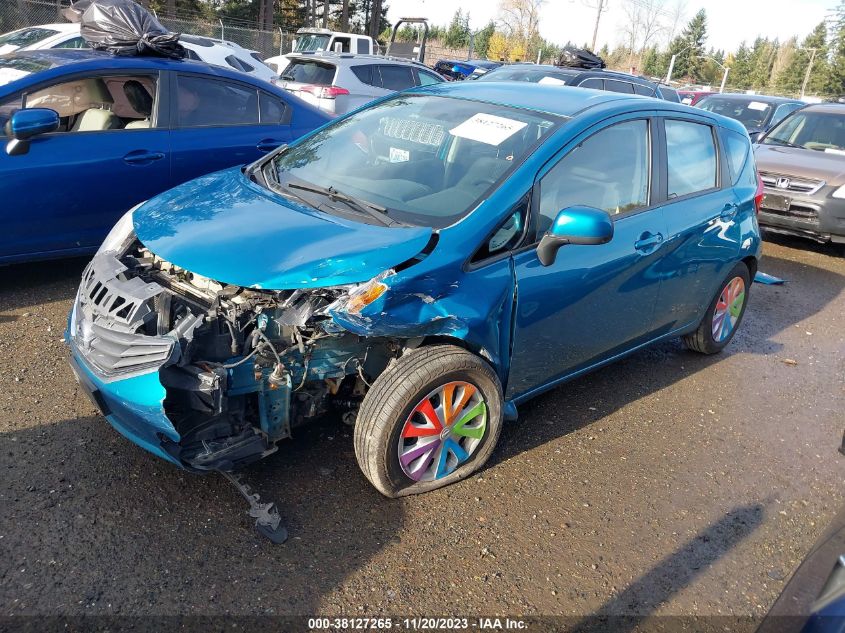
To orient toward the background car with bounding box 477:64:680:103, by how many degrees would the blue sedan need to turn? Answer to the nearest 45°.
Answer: approximately 180°

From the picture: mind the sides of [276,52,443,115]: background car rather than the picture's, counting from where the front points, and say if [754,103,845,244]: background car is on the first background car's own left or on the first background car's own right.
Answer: on the first background car's own right

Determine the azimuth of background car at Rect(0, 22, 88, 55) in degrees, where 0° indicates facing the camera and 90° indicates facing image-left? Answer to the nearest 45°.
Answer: approximately 45°

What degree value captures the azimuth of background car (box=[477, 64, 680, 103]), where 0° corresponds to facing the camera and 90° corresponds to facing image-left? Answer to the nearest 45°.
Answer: approximately 45°

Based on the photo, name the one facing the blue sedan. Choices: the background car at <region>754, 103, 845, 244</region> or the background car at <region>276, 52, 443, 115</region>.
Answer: the background car at <region>754, 103, 845, 244</region>

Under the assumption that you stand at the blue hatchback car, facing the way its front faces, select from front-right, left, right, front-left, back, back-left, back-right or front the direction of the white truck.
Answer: back-right

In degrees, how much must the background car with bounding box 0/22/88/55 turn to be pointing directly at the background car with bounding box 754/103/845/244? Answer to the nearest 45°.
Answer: approximately 90° to its left

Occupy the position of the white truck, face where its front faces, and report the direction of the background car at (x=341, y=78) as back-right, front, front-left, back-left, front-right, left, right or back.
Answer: front-left

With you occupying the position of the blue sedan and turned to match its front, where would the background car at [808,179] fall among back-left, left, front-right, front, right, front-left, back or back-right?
back-left

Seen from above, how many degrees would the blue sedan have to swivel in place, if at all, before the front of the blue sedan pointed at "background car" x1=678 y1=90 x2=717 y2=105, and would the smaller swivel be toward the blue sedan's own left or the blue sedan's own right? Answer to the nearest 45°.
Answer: approximately 180°

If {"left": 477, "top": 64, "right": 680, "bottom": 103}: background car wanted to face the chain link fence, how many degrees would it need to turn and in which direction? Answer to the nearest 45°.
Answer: approximately 90° to its right

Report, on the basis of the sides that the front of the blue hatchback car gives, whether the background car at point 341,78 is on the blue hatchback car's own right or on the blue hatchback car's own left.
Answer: on the blue hatchback car's own right
